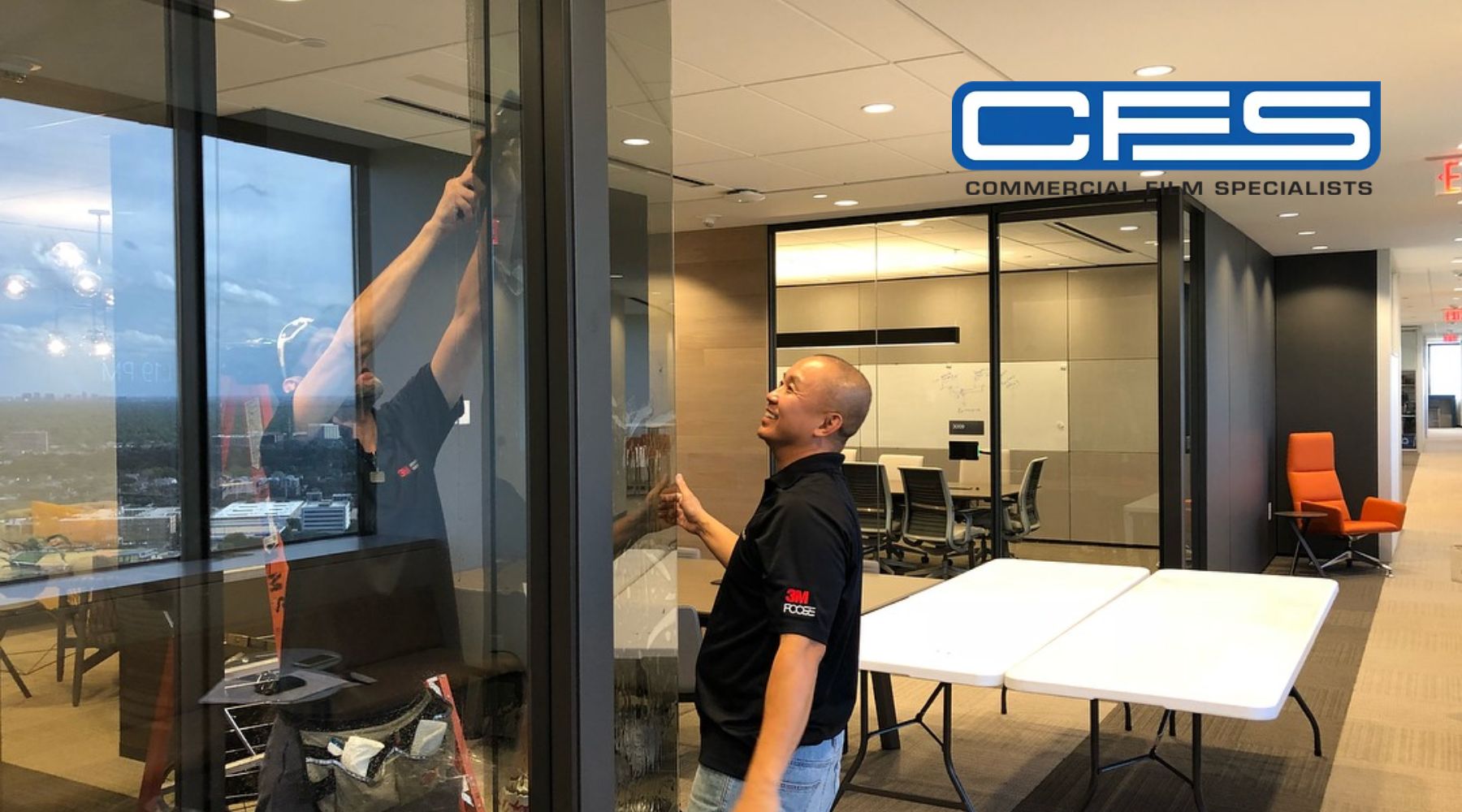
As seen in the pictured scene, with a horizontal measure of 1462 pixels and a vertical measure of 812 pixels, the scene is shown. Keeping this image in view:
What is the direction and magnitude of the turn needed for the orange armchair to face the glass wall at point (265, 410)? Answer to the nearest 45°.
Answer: approximately 45° to its right

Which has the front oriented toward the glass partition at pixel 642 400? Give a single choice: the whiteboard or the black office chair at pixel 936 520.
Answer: the whiteboard

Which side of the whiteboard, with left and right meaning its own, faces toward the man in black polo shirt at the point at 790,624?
front

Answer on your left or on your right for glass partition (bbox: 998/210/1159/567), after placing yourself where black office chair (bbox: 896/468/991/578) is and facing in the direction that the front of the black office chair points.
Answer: on your right

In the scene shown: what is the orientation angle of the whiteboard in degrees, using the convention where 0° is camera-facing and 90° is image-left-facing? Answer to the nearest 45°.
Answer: approximately 0°

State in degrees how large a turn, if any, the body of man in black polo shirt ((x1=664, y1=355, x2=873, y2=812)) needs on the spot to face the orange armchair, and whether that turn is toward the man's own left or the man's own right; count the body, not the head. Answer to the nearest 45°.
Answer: approximately 135° to the man's own right

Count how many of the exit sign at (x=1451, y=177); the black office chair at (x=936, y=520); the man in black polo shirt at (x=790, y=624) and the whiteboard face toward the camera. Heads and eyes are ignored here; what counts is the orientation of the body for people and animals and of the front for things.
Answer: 2

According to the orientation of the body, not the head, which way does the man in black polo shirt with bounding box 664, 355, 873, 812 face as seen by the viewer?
to the viewer's left

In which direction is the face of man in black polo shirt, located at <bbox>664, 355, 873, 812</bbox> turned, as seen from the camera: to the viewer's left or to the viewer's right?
to the viewer's left

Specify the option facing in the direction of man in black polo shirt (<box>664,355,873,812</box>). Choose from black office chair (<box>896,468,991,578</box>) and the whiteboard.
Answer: the whiteboard

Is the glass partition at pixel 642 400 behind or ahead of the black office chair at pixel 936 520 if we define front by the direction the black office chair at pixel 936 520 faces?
behind
